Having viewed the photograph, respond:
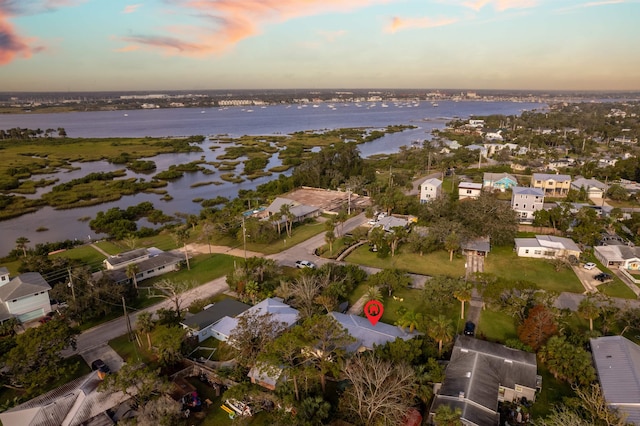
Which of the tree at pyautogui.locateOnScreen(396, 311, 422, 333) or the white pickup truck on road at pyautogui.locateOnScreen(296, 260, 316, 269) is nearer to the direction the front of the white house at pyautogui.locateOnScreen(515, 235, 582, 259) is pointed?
the tree

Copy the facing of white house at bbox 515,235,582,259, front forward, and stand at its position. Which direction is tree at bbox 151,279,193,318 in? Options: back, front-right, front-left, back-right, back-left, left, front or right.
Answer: front-right

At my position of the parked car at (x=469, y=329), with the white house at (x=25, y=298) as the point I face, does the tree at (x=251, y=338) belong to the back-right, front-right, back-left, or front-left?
front-left

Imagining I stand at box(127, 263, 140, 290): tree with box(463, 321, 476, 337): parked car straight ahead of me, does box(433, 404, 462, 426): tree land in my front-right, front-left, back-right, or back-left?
front-right

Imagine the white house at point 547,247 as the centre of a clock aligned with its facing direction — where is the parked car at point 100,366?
The parked car is roughly at 1 o'clock from the white house.

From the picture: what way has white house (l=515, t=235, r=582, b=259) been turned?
toward the camera

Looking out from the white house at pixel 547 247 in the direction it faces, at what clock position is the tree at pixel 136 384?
The tree is roughly at 1 o'clock from the white house.

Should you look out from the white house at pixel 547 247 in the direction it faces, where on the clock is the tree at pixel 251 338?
The tree is roughly at 1 o'clock from the white house.

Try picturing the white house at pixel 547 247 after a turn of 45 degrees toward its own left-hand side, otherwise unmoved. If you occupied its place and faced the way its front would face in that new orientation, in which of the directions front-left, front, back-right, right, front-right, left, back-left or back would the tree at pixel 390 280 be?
right

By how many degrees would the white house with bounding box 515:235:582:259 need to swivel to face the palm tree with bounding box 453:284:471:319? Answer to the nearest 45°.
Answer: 0° — it already faces it

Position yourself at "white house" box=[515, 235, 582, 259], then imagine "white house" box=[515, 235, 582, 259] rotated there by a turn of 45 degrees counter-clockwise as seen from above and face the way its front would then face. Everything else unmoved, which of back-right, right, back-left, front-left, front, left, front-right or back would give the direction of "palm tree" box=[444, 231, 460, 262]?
right

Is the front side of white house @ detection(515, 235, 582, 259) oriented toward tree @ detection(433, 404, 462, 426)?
yes

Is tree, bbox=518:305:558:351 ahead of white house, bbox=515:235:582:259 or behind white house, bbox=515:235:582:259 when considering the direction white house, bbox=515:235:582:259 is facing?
ahead

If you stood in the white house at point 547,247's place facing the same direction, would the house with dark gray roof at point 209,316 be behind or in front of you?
in front

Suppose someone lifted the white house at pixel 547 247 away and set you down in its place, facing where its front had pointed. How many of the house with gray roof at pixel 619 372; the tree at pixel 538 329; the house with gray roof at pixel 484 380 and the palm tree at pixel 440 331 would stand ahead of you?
4

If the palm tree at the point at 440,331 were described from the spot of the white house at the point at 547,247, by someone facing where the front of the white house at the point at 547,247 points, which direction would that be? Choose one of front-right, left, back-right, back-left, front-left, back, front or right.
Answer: front

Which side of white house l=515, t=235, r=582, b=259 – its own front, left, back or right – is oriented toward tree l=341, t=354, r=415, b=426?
front

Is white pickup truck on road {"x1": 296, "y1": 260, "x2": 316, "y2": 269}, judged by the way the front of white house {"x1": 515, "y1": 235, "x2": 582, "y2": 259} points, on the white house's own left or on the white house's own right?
on the white house's own right
